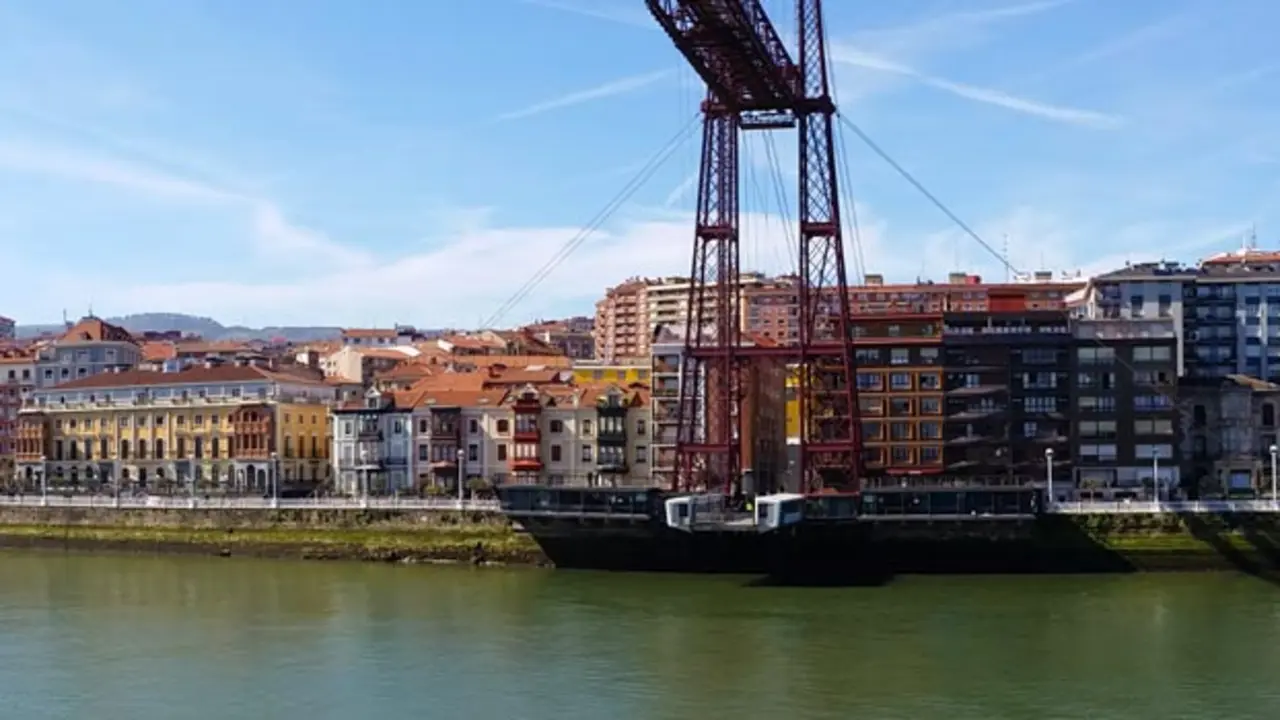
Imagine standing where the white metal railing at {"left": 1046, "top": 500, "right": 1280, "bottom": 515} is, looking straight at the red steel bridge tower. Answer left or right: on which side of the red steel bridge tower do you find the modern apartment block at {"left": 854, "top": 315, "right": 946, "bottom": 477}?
right

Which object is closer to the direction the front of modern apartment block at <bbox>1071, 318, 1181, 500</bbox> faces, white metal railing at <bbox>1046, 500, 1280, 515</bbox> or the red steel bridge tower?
the white metal railing

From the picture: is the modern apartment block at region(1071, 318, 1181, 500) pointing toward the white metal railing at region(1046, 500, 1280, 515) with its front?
yes

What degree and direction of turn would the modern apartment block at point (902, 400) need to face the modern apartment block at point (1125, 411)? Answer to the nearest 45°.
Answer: approximately 90° to its left

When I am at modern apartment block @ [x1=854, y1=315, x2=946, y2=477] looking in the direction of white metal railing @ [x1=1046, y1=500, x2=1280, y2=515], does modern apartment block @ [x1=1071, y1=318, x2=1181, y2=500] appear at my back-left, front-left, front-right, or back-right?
front-left

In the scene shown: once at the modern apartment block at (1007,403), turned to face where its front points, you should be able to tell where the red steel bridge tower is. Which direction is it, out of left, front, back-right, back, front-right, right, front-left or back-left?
front-right

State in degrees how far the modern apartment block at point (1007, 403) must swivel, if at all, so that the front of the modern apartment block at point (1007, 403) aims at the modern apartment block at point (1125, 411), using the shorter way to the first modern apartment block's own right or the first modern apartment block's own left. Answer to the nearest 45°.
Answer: approximately 90° to the first modern apartment block's own left

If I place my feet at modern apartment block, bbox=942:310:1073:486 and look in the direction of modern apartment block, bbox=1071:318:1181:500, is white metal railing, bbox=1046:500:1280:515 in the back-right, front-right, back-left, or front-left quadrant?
front-right

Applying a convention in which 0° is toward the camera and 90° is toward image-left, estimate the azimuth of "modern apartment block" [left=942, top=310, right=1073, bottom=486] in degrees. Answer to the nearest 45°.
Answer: approximately 0°

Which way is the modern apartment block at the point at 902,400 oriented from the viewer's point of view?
toward the camera

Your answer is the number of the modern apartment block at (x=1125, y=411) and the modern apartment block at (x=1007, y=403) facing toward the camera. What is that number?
2

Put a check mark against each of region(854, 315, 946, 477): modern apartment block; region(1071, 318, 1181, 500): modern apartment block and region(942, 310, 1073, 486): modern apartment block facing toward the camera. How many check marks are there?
3

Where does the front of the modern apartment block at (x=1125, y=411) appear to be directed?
toward the camera
